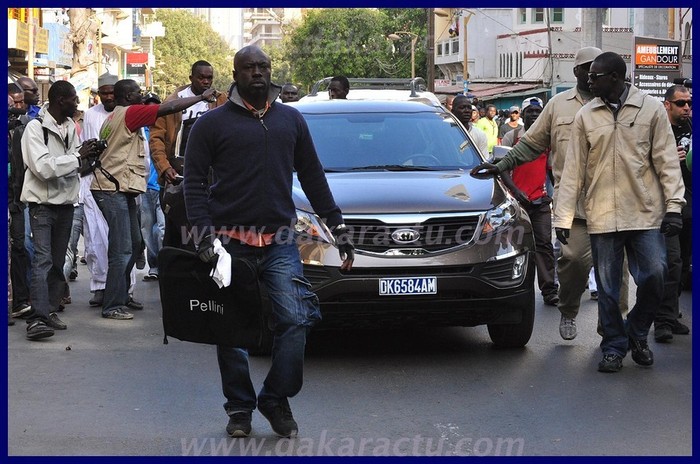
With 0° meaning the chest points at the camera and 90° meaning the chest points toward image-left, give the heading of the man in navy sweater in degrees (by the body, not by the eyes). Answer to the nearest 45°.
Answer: approximately 0°

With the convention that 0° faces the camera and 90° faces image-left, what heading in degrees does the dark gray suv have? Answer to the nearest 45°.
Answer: approximately 0°

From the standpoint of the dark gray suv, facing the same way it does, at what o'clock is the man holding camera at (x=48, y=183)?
The man holding camera is roughly at 2 o'clock from the dark gray suv.

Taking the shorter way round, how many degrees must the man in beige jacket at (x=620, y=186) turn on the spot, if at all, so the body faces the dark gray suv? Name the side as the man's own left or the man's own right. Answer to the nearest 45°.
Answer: approximately 90° to the man's own right

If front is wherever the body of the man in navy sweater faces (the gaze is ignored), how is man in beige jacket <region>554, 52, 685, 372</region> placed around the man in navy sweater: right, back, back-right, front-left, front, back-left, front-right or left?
back-left

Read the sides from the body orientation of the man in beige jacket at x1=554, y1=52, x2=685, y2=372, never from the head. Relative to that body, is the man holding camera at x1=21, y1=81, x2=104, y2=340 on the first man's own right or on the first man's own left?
on the first man's own right
